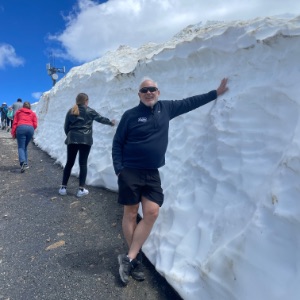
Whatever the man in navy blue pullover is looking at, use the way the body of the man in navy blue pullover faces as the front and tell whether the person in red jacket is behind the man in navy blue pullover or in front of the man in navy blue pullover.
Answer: behind

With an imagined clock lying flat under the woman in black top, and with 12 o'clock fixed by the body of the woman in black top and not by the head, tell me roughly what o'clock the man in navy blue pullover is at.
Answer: The man in navy blue pullover is roughly at 4 o'clock from the woman in black top.

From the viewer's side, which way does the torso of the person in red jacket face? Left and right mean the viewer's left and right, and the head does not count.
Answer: facing away from the viewer

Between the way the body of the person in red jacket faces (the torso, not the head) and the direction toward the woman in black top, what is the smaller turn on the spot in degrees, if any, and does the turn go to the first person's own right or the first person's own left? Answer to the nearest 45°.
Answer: approximately 180°

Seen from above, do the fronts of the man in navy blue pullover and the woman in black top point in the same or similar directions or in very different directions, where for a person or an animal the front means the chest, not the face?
very different directions

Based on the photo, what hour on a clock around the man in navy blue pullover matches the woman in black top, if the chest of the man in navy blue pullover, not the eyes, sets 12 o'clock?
The woman in black top is roughly at 5 o'clock from the man in navy blue pullover.

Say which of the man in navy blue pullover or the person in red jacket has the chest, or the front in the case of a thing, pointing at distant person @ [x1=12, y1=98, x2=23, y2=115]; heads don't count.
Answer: the person in red jacket

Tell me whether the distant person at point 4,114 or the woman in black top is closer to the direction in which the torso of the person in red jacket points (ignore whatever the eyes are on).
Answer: the distant person

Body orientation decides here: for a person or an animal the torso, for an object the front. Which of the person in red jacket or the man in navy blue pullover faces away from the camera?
the person in red jacket

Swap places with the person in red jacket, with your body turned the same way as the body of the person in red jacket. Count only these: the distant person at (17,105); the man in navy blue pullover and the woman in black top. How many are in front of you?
1

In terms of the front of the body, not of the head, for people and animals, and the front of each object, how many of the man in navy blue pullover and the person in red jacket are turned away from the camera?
1

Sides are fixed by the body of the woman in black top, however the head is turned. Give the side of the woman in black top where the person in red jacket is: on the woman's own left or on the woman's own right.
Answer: on the woman's own left

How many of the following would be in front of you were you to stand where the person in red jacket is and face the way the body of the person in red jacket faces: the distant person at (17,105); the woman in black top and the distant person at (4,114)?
2

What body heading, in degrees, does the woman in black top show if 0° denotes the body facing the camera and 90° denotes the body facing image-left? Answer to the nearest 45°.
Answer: approximately 225°

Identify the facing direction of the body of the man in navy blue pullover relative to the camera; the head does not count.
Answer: toward the camera

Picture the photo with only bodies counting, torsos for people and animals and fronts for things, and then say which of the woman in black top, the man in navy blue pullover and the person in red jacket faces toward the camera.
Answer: the man in navy blue pullover

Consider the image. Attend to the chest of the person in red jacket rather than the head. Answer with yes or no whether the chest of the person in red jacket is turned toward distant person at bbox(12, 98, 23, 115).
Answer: yes
